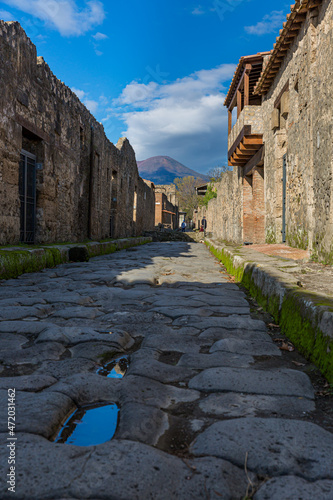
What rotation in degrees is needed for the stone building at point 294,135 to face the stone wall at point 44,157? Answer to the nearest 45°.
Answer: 0° — it already faces it

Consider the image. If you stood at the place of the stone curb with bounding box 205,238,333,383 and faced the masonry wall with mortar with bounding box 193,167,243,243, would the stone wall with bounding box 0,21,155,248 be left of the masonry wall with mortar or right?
left

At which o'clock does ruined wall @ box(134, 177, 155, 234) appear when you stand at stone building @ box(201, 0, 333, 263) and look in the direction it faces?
The ruined wall is roughly at 2 o'clock from the stone building.

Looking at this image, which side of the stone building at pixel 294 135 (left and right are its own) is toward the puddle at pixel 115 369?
left

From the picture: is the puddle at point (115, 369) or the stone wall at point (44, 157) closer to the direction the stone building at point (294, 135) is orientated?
the stone wall

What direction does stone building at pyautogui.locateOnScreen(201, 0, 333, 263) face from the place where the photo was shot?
facing to the left of the viewer

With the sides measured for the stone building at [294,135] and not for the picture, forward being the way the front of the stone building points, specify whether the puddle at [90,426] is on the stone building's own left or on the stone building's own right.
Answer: on the stone building's own left

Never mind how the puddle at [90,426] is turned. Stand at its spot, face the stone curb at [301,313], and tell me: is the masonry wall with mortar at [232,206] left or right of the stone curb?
left

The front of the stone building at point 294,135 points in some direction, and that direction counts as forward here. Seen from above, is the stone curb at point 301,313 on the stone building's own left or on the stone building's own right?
on the stone building's own left

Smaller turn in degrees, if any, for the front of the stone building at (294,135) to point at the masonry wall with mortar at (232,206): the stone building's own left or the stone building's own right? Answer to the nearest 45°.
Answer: approximately 90° to the stone building's own right
